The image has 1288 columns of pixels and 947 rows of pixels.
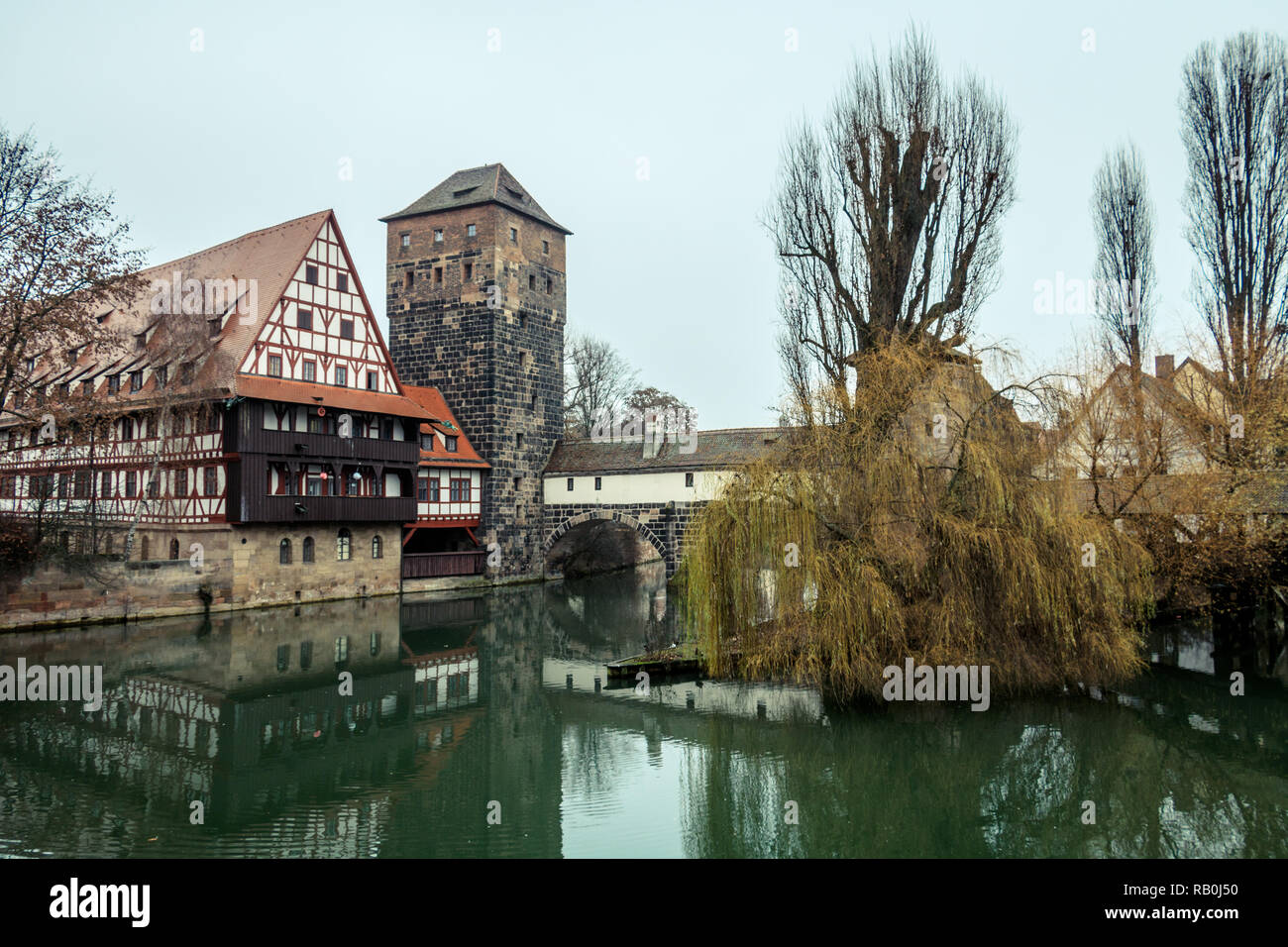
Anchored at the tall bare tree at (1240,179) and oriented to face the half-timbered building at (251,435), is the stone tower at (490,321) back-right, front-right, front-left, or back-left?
front-right

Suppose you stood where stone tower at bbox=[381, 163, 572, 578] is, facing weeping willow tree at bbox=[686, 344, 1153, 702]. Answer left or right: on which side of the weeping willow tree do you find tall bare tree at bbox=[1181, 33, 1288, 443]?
left

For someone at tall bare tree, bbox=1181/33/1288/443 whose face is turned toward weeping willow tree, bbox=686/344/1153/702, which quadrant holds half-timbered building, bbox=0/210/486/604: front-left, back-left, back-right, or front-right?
front-right
